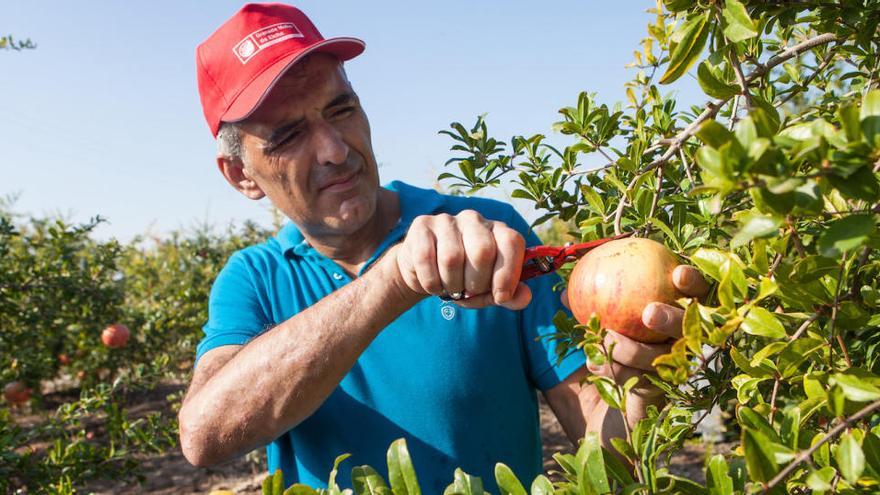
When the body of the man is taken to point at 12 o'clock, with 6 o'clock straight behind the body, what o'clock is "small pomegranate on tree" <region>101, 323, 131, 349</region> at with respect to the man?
The small pomegranate on tree is roughly at 5 o'clock from the man.

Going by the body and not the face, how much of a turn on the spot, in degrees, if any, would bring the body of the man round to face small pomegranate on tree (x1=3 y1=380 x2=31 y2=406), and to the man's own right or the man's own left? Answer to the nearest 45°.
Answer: approximately 135° to the man's own right

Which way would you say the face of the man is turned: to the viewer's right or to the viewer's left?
to the viewer's right

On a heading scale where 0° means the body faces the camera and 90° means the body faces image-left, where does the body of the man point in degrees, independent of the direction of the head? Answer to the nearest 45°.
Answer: approximately 0°
